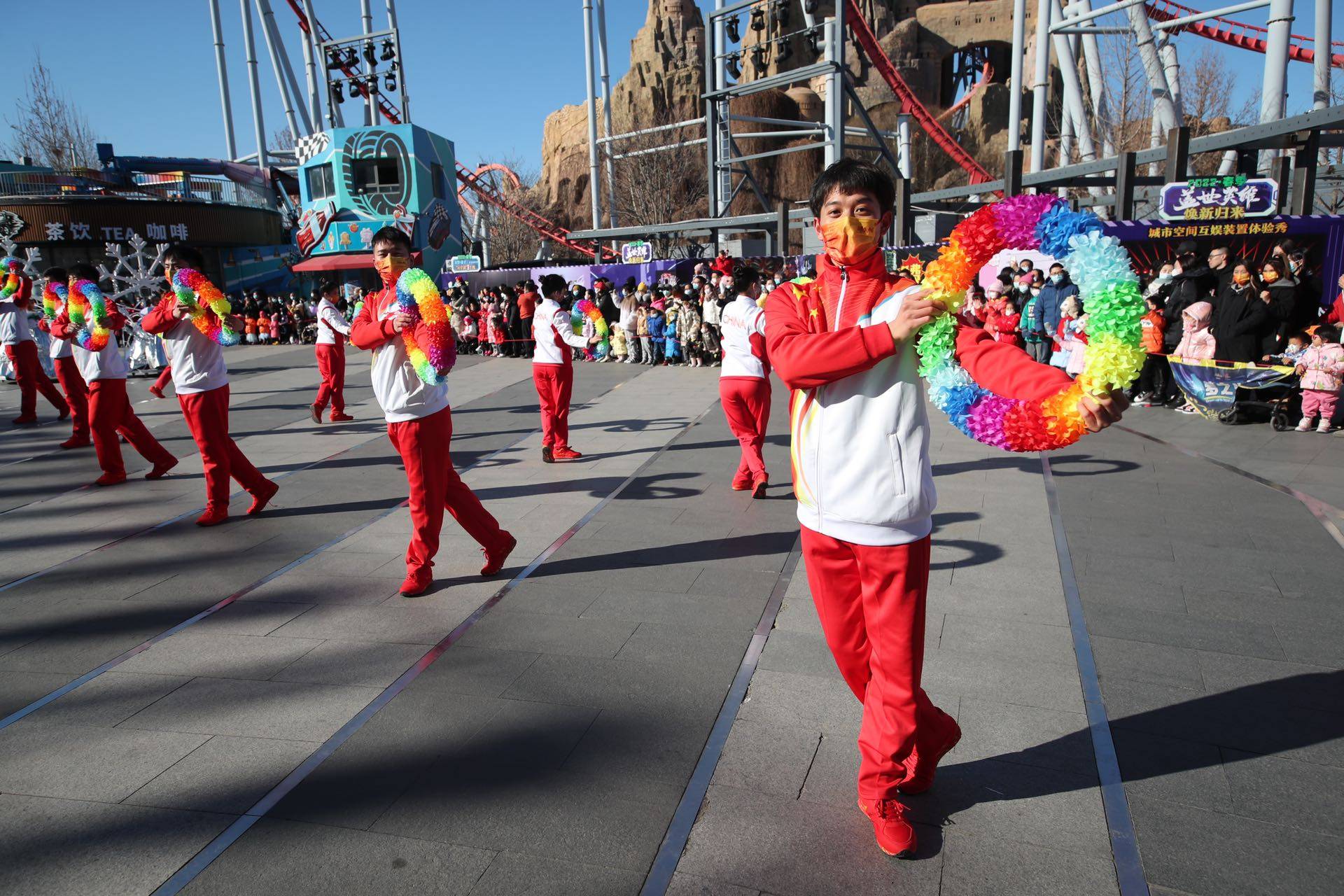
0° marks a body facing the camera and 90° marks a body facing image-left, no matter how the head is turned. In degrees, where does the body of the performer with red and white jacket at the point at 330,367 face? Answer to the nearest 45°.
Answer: approximately 270°

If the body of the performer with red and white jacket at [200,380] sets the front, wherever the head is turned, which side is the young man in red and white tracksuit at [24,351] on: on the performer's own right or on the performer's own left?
on the performer's own right

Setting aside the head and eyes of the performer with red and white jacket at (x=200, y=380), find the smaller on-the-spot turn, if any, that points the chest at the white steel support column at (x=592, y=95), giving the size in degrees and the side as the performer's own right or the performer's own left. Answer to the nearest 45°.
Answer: approximately 180°

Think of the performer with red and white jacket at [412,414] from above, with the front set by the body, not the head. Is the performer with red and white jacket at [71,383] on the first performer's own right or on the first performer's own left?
on the first performer's own right

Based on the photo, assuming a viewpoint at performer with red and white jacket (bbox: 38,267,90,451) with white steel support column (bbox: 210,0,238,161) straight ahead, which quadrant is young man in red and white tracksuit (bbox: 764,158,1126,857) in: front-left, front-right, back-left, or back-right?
back-right

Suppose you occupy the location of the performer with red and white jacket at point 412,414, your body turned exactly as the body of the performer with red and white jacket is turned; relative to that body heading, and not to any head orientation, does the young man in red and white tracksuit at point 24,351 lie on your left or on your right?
on your right
